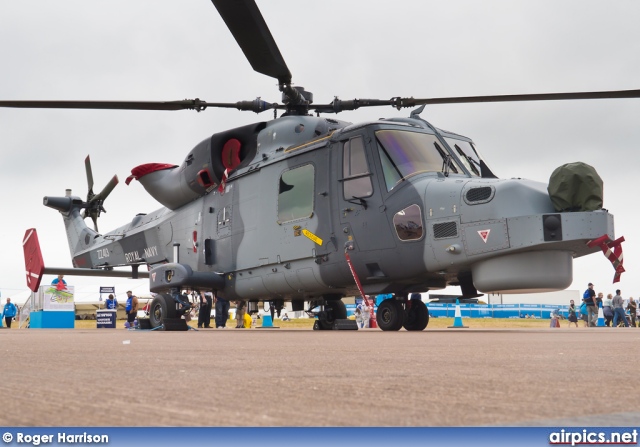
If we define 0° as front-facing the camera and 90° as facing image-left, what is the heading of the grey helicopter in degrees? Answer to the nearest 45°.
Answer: approximately 315°

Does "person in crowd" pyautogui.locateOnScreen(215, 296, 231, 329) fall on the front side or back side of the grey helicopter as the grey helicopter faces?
on the back side

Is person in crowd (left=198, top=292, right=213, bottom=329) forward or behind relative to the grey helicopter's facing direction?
behind

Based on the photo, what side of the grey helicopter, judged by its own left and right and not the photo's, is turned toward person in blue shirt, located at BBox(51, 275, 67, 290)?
back

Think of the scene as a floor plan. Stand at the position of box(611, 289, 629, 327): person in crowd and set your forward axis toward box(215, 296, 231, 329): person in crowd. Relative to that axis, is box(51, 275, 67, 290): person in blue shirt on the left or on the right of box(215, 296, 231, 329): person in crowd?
right

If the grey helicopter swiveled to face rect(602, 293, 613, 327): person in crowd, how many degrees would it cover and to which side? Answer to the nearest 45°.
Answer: approximately 90° to its left

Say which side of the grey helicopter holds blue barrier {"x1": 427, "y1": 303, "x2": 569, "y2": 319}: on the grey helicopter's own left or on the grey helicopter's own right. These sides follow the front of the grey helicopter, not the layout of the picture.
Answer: on the grey helicopter's own left
